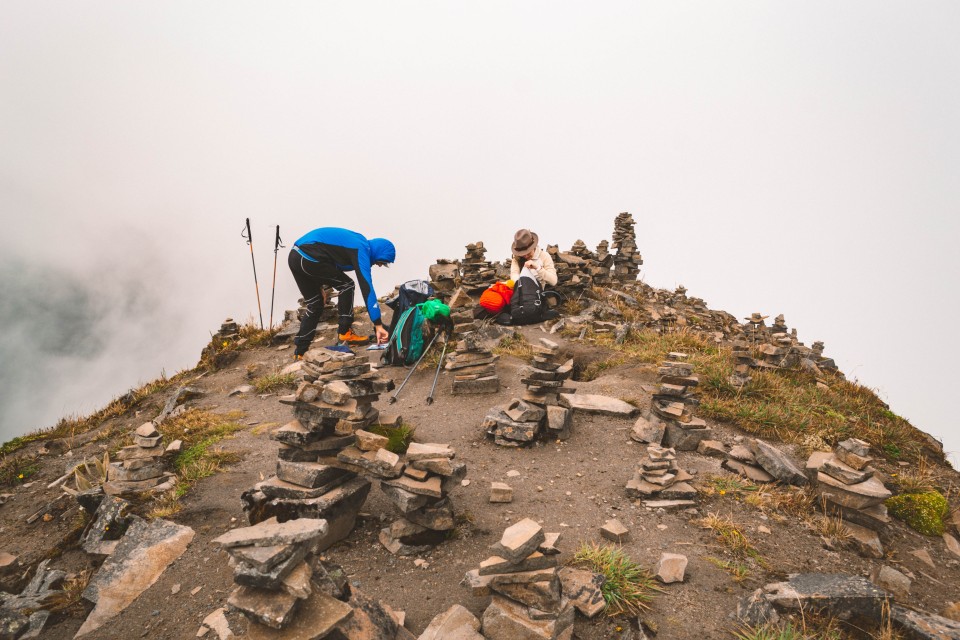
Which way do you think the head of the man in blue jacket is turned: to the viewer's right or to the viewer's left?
to the viewer's right

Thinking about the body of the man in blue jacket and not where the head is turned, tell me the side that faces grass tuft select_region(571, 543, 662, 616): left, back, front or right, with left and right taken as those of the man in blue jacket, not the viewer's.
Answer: right

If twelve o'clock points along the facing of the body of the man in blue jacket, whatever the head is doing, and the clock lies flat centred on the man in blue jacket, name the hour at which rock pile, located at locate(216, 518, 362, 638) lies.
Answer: The rock pile is roughly at 3 o'clock from the man in blue jacket.

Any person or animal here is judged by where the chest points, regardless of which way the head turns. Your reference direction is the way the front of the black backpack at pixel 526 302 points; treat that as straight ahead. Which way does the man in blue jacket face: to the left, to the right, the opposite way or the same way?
to the left

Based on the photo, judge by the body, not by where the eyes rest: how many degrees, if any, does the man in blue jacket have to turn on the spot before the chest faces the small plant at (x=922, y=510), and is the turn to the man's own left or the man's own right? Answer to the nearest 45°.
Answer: approximately 45° to the man's own right

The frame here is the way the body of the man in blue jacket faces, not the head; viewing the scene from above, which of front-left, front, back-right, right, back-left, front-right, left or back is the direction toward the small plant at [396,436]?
right

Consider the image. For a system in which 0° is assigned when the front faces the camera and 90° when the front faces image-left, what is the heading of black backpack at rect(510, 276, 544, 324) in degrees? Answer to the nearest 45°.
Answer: approximately 0°

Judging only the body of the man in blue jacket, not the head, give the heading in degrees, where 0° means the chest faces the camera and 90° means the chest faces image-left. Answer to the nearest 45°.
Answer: approximately 270°

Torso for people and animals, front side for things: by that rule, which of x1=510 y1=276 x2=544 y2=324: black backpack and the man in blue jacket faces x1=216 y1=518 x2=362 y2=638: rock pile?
the black backpack

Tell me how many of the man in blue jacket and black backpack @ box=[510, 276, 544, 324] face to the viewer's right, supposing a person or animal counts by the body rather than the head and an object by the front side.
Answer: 1

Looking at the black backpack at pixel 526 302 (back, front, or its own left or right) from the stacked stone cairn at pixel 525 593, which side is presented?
front
